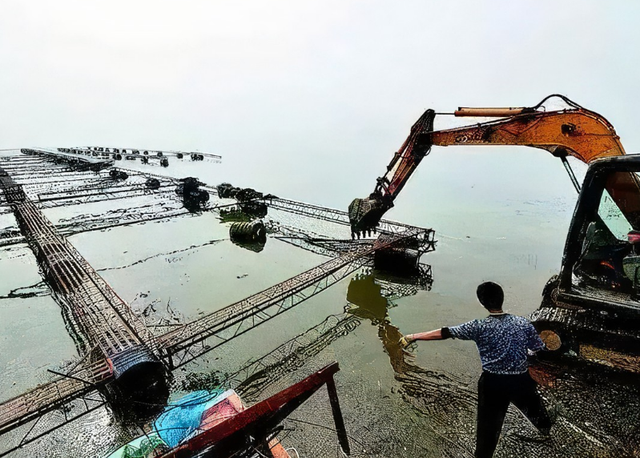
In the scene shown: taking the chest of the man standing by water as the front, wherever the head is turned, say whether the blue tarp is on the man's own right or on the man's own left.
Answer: on the man's own left

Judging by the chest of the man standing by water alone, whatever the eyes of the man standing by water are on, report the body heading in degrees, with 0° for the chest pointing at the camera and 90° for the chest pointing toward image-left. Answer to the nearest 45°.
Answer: approximately 180°

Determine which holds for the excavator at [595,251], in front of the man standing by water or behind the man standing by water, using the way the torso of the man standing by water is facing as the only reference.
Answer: in front

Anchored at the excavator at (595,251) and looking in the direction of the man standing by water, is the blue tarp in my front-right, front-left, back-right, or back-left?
front-right

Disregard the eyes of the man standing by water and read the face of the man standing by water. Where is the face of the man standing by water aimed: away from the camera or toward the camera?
away from the camera

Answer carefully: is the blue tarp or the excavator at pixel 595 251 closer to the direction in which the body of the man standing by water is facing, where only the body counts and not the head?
the excavator

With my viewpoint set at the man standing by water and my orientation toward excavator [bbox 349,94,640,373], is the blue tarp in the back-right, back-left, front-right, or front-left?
back-left
